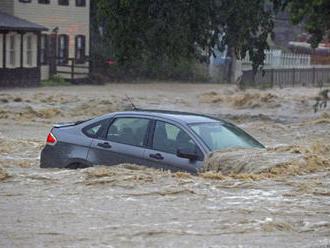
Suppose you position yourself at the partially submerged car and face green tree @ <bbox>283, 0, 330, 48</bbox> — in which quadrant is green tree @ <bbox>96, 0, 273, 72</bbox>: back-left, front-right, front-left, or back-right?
front-left

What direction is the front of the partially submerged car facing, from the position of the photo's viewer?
facing the viewer and to the right of the viewer

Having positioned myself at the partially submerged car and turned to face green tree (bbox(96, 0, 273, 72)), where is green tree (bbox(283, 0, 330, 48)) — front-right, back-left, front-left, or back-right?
front-right
